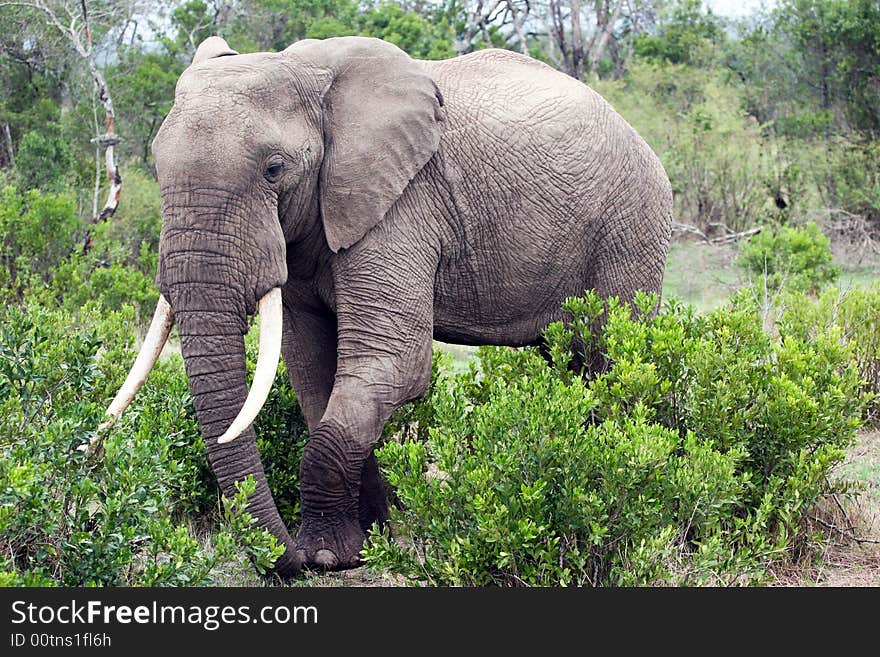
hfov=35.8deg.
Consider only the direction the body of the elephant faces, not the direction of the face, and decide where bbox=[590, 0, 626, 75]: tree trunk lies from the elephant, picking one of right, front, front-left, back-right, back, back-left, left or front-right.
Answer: back-right

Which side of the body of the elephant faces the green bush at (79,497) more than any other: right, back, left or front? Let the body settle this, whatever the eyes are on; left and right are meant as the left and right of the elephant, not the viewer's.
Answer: front

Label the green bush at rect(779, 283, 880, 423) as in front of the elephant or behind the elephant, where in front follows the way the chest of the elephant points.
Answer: behind

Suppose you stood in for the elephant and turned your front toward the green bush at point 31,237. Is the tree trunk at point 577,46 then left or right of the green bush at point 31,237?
right

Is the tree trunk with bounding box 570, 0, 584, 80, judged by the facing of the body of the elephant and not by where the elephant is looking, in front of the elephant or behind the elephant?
behind

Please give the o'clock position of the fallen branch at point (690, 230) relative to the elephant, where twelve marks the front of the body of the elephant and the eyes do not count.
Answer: The fallen branch is roughly at 5 o'clock from the elephant.

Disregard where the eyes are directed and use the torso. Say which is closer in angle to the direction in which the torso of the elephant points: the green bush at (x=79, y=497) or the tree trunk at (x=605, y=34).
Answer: the green bush

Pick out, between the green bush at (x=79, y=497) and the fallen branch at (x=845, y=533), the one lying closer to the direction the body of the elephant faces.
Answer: the green bush

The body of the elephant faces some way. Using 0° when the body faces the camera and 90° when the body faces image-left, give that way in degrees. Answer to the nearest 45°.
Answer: approximately 45°
